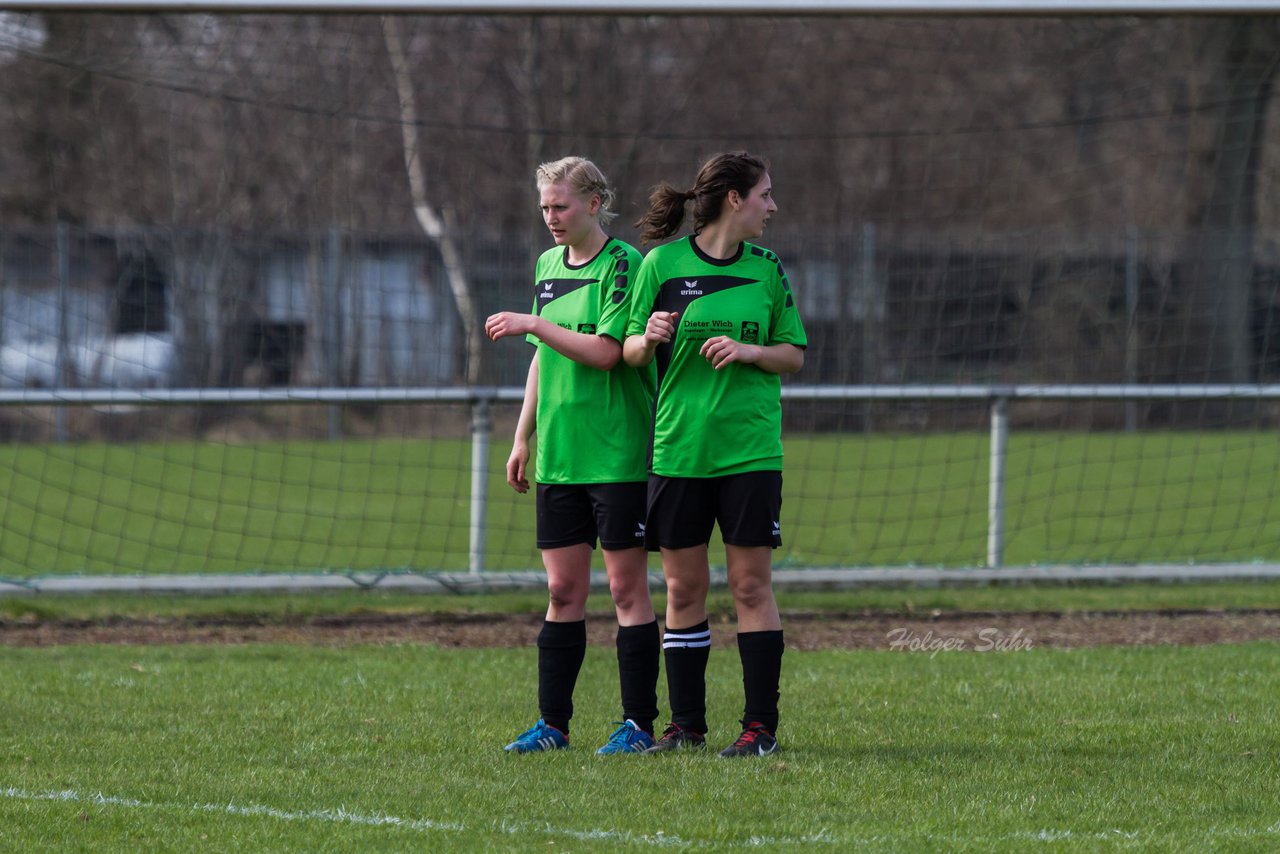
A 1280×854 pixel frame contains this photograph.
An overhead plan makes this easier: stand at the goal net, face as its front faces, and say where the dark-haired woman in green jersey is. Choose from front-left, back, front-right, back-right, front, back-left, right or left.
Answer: front

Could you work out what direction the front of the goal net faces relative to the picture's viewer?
facing the viewer

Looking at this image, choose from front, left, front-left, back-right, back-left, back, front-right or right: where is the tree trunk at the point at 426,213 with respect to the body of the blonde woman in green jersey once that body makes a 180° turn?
front-left

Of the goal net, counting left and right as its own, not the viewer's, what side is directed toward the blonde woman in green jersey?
front

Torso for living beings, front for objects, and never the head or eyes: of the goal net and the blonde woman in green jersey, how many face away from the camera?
0

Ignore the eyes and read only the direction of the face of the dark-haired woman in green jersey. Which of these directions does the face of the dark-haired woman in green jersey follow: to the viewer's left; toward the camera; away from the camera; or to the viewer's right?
to the viewer's right
